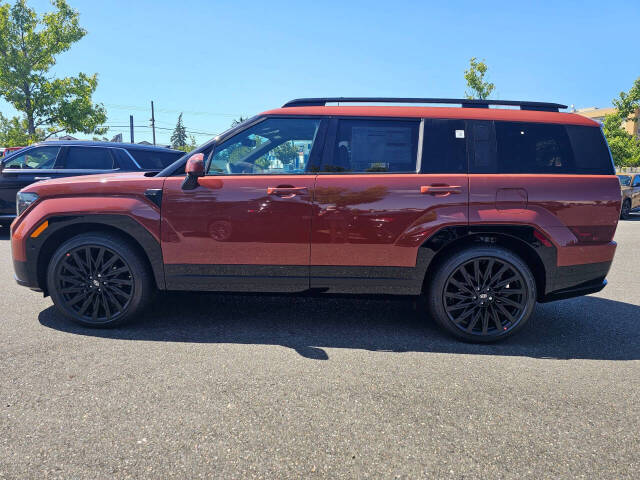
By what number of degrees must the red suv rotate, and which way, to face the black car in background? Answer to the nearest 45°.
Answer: approximately 45° to its right

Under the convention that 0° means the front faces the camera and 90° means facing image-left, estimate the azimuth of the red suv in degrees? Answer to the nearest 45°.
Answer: approximately 90°

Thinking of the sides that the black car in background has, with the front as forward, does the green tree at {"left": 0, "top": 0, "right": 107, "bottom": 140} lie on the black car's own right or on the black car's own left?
on the black car's own right

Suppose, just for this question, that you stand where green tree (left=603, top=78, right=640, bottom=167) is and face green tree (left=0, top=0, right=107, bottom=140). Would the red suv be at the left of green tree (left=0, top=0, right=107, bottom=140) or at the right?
left

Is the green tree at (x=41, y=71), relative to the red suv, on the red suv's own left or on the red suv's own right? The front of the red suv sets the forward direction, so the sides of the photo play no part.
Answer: on the red suv's own right

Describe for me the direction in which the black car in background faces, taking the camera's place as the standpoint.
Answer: facing to the left of the viewer

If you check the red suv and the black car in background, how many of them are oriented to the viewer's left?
2

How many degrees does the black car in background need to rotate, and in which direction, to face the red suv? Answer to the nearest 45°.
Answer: approximately 90° to its left
